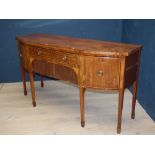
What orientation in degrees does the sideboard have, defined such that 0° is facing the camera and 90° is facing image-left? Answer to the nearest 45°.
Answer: approximately 45°
